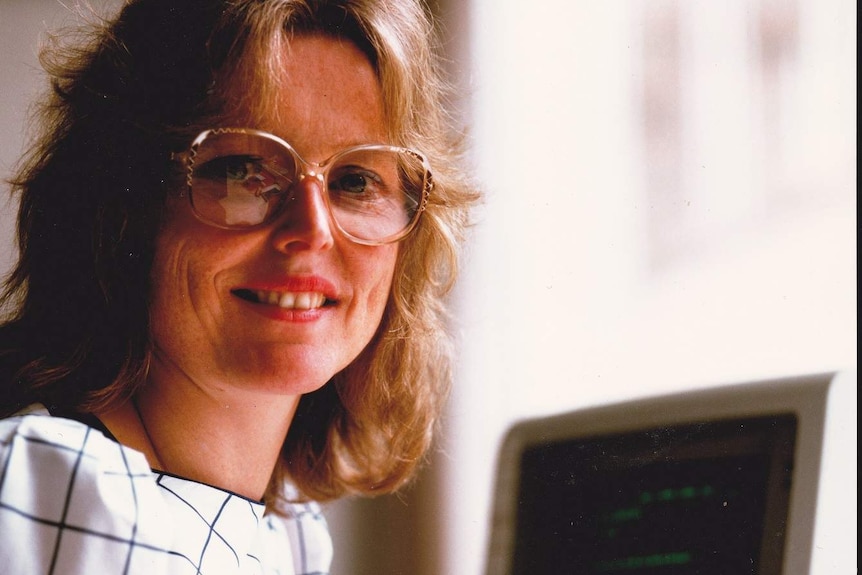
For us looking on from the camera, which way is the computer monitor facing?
facing the viewer and to the left of the viewer

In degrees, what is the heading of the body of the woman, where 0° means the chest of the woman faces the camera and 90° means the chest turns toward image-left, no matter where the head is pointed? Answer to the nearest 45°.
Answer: approximately 315°

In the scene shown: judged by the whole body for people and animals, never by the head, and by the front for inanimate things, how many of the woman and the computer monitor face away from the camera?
0
